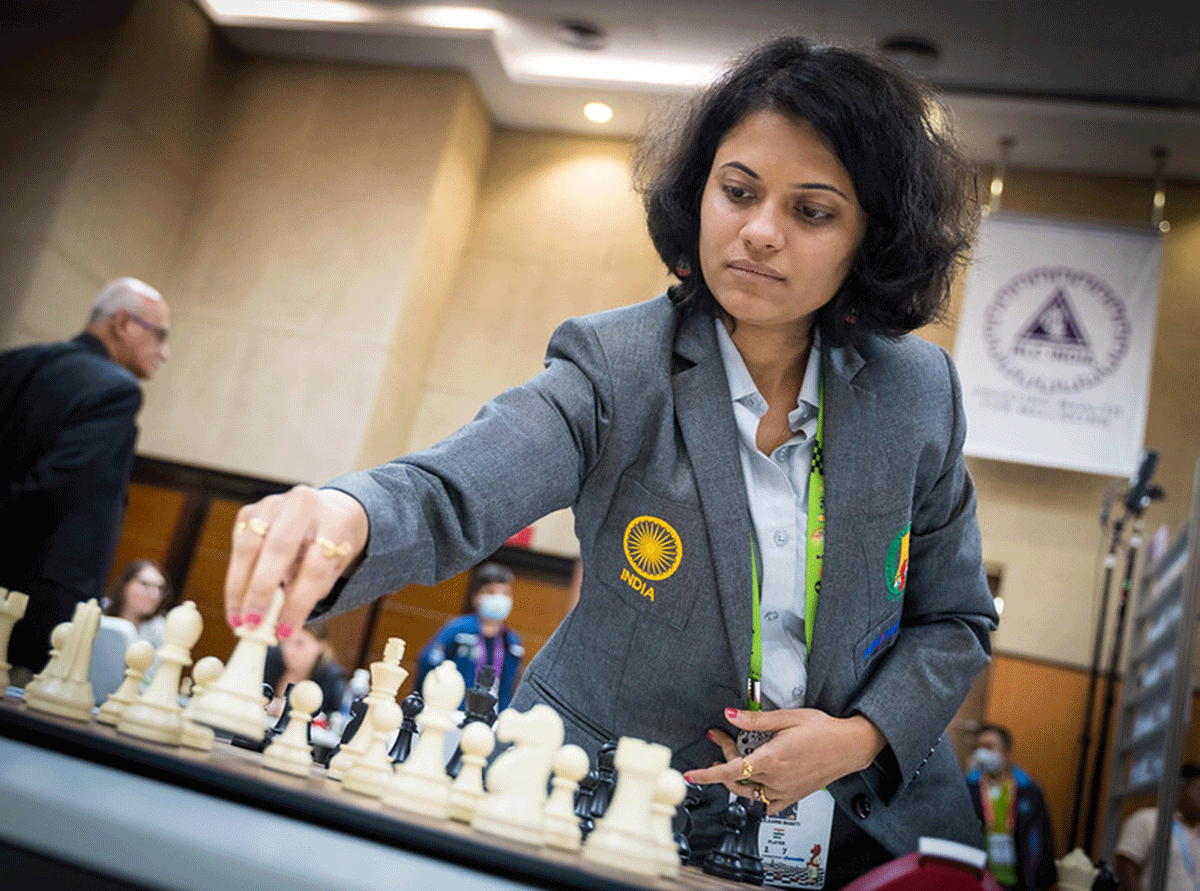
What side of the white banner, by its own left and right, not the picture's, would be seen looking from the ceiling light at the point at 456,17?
right

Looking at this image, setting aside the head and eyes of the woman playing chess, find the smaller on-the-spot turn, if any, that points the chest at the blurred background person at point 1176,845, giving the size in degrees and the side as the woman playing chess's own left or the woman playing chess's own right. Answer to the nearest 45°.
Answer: approximately 135° to the woman playing chess's own left

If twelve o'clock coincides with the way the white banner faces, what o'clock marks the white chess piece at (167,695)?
The white chess piece is roughly at 12 o'clock from the white banner.

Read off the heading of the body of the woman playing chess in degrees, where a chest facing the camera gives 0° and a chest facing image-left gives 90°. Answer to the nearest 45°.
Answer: approximately 0°

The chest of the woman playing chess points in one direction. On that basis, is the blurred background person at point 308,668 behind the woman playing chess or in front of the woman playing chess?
behind

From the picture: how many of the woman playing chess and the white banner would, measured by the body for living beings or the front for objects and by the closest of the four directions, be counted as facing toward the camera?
2

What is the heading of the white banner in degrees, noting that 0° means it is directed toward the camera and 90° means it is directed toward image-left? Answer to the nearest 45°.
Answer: approximately 0°
